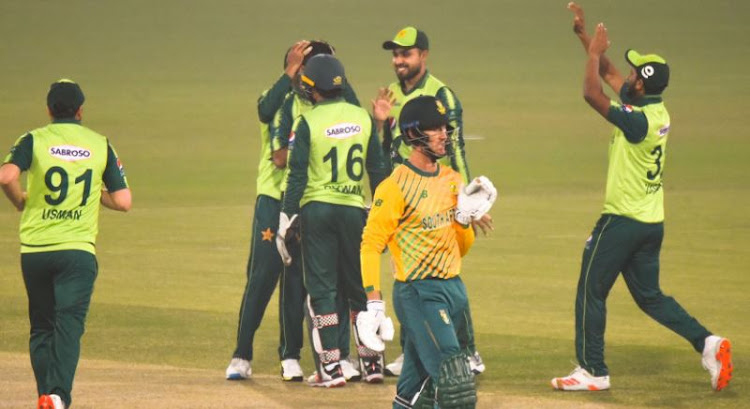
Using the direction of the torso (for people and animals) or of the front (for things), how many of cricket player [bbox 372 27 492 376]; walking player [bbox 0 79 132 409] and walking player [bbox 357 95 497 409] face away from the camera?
1

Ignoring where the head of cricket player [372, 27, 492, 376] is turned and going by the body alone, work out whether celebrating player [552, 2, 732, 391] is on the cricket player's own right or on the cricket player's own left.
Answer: on the cricket player's own left

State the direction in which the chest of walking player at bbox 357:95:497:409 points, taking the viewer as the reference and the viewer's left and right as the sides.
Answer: facing the viewer and to the right of the viewer

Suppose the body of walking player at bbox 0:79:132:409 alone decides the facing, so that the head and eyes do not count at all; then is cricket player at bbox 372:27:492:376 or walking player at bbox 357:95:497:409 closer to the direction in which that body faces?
the cricket player

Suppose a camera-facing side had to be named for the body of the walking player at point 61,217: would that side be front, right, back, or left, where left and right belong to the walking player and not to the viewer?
back

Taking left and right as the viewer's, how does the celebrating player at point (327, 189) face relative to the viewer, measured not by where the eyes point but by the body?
facing away from the viewer and to the left of the viewer

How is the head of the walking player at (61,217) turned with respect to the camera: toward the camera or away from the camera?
away from the camera

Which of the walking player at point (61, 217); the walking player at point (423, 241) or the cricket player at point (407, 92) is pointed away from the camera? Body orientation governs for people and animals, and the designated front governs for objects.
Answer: the walking player at point (61, 217)
